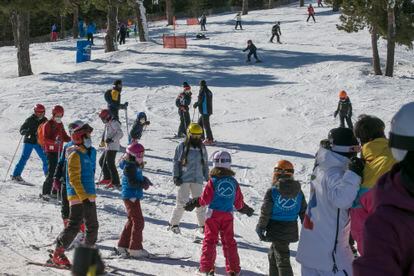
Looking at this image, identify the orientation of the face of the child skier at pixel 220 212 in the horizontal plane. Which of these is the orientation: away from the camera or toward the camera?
away from the camera

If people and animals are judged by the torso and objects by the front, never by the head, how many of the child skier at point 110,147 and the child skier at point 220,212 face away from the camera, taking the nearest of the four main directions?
1

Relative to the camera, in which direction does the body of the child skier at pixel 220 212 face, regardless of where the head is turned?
away from the camera

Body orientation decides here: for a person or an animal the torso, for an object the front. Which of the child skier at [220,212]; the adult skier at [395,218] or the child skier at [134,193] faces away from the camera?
the child skier at [220,212]

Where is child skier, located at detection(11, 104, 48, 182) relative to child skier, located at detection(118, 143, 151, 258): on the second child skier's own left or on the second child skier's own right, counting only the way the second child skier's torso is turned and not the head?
on the second child skier's own left

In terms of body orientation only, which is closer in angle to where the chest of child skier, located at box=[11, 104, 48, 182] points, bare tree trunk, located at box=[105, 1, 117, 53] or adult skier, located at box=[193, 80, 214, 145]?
the adult skier

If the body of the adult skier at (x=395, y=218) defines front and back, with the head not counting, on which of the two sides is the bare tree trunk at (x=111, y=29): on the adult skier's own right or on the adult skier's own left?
on the adult skier's own left

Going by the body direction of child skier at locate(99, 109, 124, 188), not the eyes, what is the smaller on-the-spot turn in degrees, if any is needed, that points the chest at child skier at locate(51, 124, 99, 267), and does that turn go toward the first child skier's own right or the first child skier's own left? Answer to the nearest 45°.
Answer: approximately 45° to the first child skier's own left
